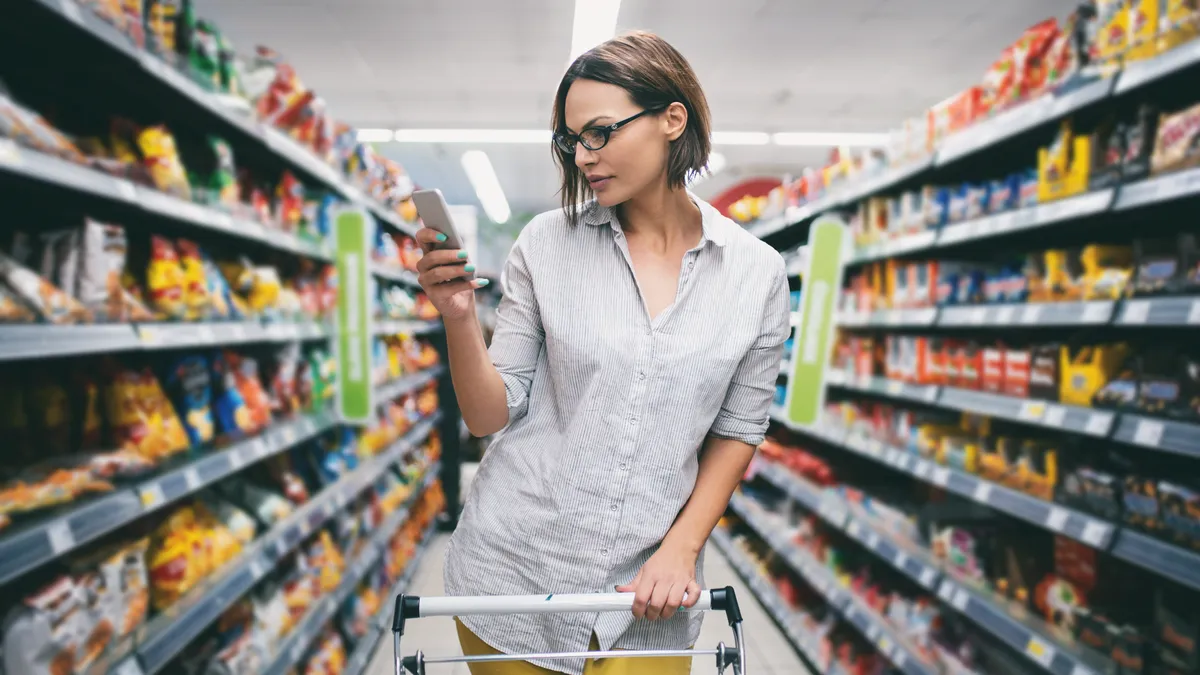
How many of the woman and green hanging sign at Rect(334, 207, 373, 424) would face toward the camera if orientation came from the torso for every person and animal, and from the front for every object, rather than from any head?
2

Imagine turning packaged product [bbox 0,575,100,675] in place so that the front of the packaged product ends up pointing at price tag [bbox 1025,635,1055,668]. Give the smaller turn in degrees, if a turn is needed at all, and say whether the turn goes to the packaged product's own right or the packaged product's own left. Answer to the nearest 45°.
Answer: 0° — it already faces it

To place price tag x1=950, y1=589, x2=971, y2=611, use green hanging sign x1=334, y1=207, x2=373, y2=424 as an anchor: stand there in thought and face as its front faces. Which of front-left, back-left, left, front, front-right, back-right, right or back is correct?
front-left

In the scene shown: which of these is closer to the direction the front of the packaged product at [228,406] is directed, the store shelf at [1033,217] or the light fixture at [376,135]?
the store shelf

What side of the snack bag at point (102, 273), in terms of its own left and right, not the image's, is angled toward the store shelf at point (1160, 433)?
front

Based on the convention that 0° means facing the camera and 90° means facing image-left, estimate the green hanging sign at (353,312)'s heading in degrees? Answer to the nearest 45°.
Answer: approximately 0°

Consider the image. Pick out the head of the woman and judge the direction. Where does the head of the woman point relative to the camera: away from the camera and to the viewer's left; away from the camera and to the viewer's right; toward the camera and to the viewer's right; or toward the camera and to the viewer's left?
toward the camera and to the viewer's left

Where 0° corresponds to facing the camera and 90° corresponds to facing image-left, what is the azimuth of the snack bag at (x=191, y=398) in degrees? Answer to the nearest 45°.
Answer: approximately 315°
